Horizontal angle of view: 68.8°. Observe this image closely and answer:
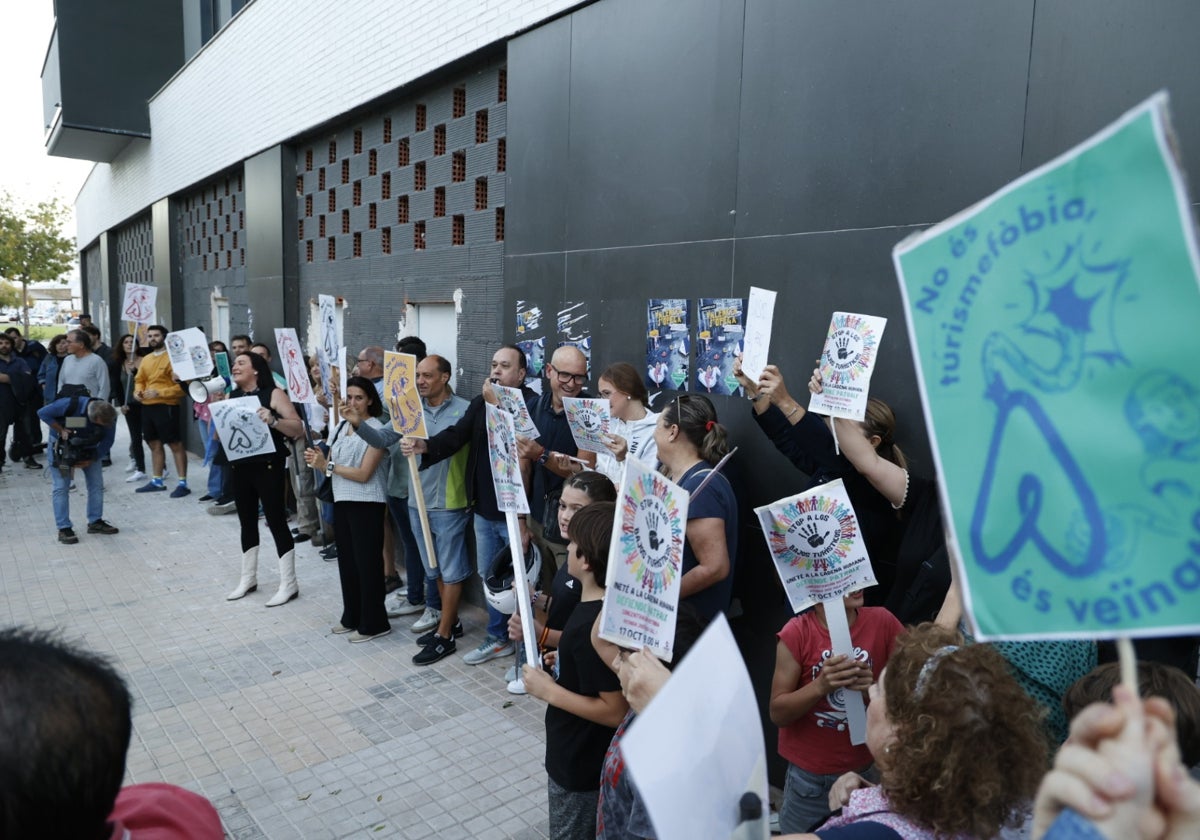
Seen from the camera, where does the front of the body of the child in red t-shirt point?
toward the camera

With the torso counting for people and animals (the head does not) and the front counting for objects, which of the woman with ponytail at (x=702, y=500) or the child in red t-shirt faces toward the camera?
the child in red t-shirt

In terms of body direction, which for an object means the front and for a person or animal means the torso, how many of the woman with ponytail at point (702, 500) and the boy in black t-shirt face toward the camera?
0

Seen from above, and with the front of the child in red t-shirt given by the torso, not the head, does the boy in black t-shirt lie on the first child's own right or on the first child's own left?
on the first child's own right

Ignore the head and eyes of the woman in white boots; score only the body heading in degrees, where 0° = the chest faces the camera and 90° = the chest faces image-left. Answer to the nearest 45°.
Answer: approximately 45°

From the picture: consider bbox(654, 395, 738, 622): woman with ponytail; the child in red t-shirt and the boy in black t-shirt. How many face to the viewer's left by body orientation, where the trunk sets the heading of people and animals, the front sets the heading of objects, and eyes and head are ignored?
2

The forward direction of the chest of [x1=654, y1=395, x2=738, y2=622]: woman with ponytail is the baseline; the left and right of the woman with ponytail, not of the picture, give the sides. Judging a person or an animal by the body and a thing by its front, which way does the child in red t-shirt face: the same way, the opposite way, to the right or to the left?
to the left

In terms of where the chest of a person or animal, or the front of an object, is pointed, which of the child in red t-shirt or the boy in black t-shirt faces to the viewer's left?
the boy in black t-shirt

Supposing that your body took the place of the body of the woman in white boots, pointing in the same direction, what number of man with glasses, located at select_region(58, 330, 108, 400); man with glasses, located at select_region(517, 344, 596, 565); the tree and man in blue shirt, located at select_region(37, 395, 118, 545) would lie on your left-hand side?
1

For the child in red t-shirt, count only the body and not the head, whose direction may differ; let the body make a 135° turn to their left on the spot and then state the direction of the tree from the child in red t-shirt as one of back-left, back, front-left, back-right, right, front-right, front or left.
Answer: left

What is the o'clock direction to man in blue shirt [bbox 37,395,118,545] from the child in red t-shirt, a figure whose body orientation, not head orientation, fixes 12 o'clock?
The man in blue shirt is roughly at 4 o'clock from the child in red t-shirt.

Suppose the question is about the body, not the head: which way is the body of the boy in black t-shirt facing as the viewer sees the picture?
to the viewer's left

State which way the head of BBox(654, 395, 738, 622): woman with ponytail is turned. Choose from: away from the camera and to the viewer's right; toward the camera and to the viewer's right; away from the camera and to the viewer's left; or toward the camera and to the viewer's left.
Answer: away from the camera and to the viewer's left

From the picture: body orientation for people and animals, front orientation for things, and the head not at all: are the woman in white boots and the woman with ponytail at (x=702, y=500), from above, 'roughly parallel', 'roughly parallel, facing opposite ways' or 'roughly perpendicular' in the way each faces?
roughly perpendicular

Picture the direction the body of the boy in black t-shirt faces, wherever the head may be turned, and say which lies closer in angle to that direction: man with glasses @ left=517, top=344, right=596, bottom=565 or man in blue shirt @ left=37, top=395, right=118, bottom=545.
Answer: the man in blue shirt

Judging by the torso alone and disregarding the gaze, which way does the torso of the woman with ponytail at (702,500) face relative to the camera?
to the viewer's left

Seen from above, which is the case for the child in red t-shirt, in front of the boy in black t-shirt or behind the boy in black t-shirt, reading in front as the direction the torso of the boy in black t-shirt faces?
behind

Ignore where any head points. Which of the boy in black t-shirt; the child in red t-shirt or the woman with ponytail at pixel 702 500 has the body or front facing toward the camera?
the child in red t-shirt
